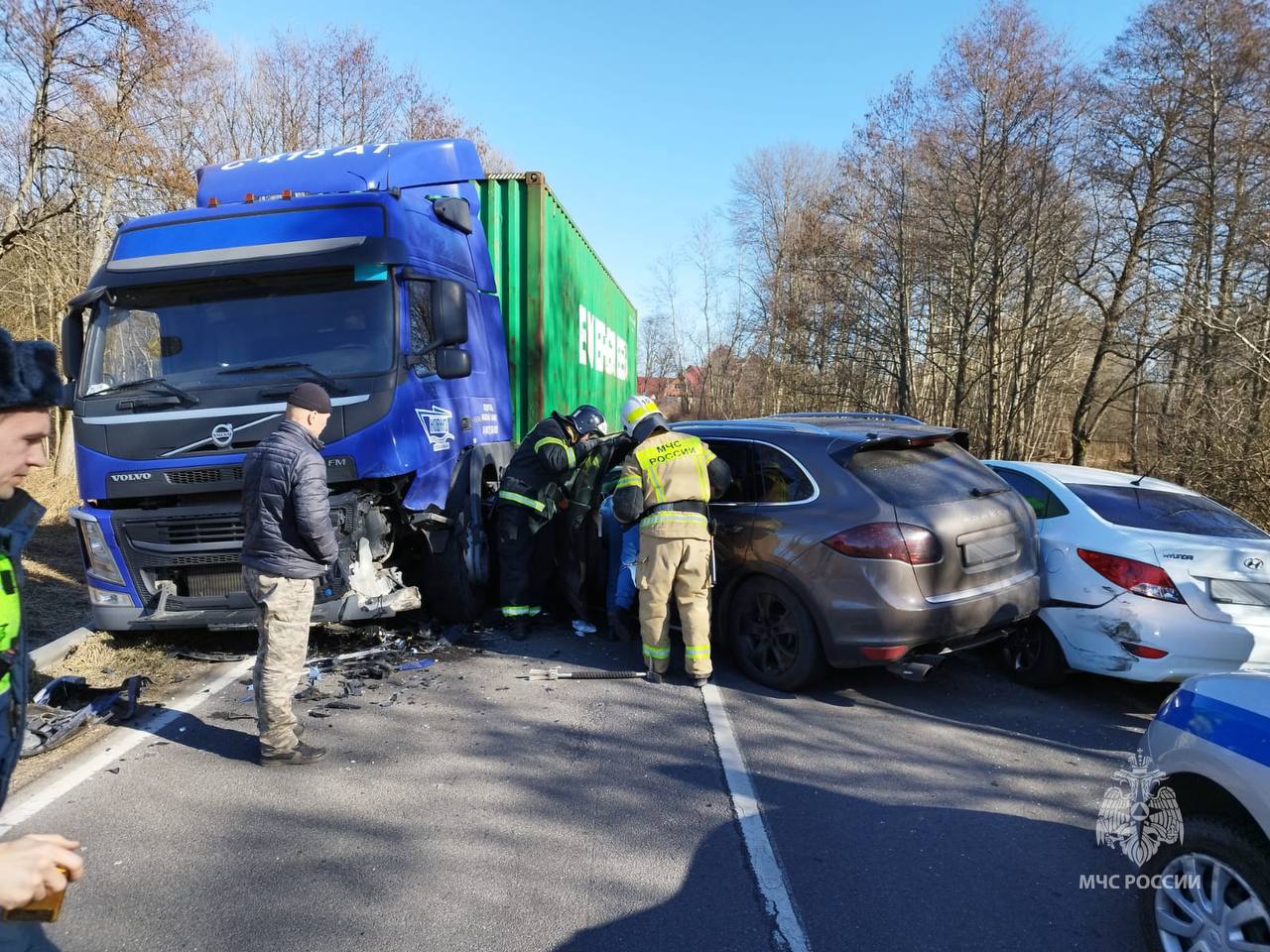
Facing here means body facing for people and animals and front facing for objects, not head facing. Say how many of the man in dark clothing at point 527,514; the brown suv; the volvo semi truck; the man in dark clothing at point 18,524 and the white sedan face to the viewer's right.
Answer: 2

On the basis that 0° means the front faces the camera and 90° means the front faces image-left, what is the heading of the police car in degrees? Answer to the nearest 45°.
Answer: approximately 135°

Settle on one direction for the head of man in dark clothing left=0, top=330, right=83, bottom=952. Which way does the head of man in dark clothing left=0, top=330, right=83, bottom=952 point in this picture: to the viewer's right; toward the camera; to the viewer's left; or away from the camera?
to the viewer's right

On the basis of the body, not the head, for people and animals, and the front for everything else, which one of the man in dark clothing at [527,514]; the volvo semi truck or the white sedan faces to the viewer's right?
the man in dark clothing

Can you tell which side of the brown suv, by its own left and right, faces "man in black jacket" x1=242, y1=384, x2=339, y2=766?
left

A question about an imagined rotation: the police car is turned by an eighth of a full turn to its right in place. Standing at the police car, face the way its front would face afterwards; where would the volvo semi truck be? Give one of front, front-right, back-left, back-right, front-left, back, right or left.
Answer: left

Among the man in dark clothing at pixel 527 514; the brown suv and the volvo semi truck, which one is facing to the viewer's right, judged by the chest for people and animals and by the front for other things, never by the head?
the man in dark clothing

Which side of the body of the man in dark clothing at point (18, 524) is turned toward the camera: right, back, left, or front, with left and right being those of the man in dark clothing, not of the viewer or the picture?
right

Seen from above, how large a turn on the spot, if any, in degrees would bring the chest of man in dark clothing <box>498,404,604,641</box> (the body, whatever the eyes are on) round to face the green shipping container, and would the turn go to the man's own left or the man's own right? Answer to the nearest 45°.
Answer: approximately 90° to the man's own left

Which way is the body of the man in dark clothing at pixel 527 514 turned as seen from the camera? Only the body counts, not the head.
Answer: to the viewer's right

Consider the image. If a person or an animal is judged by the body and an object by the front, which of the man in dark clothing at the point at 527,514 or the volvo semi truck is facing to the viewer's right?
the man in dark clothing

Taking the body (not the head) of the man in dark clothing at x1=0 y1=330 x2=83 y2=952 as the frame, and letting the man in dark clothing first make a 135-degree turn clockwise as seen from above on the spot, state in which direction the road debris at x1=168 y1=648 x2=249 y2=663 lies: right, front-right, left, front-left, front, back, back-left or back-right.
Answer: back-right

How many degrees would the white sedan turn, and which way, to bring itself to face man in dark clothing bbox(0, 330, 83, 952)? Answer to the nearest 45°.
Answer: approximately 135° to its left

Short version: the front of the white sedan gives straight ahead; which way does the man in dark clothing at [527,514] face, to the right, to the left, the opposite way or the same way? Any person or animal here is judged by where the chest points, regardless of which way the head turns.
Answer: to the right

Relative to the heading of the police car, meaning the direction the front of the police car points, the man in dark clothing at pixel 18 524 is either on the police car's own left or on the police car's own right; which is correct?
on the police car's own left

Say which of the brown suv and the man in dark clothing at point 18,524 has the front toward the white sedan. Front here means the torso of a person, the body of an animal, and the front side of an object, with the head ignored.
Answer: the man in dark clothing

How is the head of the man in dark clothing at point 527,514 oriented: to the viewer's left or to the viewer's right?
to the viewer's right

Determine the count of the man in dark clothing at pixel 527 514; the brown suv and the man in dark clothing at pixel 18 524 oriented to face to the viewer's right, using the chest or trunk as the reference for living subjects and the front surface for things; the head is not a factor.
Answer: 2

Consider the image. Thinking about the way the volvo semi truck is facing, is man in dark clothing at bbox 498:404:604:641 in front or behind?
in front

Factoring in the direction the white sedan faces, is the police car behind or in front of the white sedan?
behind

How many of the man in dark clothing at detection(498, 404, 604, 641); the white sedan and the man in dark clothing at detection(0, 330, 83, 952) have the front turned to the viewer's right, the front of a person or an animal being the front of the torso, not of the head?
2
